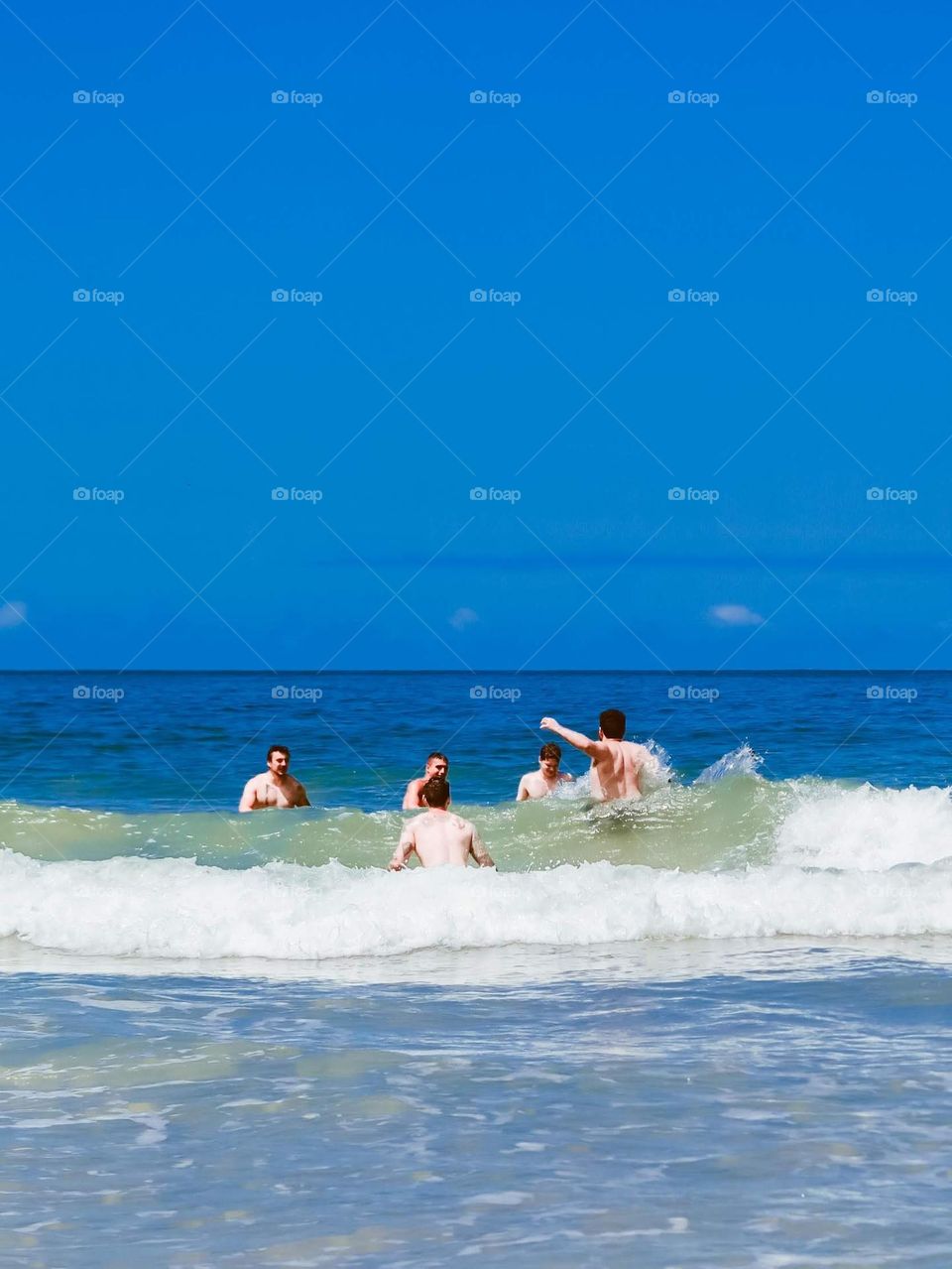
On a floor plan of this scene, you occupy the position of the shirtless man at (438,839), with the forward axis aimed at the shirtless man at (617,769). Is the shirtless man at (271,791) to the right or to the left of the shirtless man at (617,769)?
left

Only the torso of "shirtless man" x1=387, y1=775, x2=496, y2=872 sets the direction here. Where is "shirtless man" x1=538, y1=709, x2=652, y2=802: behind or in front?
in front

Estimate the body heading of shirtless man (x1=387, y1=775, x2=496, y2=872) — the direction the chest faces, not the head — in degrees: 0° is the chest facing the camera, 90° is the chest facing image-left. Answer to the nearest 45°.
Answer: approximately 180°

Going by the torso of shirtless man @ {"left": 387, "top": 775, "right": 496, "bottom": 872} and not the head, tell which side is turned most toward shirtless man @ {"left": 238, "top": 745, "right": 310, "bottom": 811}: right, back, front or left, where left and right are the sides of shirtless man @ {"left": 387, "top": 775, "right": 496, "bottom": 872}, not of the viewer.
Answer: front
